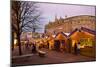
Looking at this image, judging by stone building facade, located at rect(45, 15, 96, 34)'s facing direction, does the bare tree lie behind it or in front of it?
in front

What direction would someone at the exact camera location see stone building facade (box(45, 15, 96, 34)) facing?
facing the viewer and to the left of the viewer
